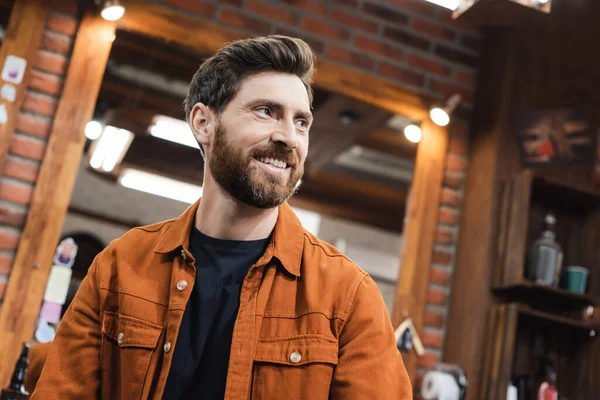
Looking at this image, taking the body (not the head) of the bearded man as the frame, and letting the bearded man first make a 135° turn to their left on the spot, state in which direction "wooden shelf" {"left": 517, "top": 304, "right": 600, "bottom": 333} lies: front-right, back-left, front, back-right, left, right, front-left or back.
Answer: front

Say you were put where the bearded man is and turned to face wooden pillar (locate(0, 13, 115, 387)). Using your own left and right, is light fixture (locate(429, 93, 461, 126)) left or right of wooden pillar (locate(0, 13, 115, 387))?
right

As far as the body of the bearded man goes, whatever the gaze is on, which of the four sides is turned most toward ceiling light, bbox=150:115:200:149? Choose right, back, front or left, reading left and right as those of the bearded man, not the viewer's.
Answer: back

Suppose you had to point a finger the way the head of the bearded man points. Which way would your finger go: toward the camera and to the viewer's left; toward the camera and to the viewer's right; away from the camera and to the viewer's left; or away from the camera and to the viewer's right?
toward the camera and to the viewer's right

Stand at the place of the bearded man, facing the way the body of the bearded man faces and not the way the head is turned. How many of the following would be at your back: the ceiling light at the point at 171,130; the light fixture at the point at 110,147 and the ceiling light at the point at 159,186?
3

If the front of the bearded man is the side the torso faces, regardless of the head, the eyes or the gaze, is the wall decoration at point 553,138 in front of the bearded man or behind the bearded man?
behind

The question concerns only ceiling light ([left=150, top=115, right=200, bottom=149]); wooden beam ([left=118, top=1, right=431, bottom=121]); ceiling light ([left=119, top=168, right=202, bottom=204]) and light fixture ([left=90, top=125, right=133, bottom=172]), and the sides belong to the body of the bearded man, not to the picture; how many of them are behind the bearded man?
4

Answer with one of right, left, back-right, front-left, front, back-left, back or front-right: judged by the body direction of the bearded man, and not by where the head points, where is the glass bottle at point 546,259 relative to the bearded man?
back-left

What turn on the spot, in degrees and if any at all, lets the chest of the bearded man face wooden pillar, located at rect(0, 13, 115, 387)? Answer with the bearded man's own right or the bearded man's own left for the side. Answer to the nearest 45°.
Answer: approximately 135° to the bearded man's own right

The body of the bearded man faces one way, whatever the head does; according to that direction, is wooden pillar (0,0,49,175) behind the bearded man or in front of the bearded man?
behind

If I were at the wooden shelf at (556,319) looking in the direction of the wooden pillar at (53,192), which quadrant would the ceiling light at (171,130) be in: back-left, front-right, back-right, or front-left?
front-right

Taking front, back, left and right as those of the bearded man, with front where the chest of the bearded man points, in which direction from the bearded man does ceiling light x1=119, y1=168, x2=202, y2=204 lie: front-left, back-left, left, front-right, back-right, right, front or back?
back

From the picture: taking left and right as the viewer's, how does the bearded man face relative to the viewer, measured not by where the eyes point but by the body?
facing the viewer

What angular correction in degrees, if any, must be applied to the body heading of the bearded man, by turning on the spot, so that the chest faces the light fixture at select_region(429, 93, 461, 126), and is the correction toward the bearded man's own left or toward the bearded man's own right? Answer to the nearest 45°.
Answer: approximately 135° to the bearded man's own left
